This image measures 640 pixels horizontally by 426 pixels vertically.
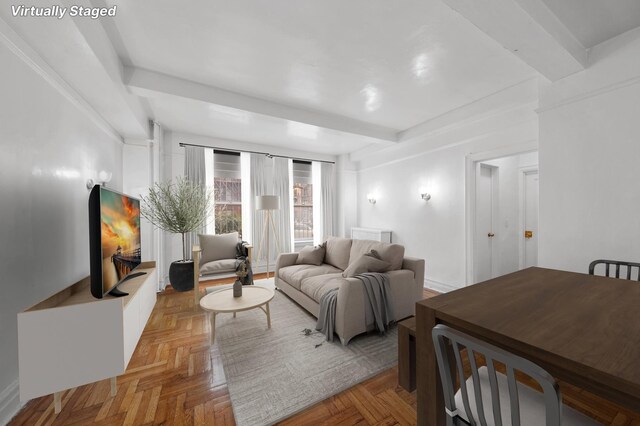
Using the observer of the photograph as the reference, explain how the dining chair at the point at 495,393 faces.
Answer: facing away from the viewer and to the right of the viewer

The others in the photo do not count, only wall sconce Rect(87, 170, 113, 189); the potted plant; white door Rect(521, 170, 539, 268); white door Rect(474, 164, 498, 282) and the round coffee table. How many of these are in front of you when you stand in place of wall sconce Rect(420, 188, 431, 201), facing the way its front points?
3

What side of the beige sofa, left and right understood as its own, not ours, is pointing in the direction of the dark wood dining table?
left

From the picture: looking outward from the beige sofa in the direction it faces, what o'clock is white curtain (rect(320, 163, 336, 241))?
The white curtain is roughly at 4 o'clock from the beige sofa.

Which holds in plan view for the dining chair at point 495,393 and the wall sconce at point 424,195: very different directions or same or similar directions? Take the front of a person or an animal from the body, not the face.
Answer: very different directions

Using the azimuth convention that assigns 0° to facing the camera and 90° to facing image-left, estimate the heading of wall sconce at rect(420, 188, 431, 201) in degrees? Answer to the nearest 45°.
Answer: approximately 45°
